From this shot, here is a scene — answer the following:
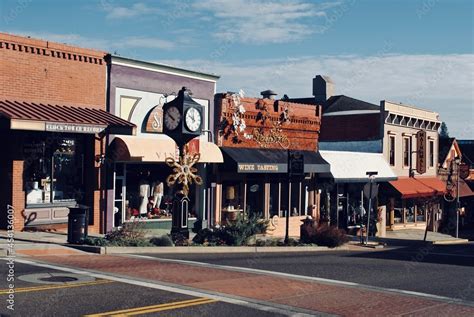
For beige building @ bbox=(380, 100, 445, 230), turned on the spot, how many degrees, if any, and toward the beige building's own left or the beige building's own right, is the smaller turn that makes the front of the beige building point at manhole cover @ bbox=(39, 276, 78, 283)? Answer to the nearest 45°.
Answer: approximately 45° to the beige building's own right

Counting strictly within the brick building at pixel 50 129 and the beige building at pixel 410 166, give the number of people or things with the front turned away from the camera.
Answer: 0

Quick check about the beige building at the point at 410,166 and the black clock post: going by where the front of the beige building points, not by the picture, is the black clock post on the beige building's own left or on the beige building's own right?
on the beige building's own right

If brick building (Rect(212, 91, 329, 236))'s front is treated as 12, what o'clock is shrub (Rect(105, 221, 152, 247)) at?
The shrub is roughly at 2 o'clock from the brick building.

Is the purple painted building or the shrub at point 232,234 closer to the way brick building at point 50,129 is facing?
the shrub

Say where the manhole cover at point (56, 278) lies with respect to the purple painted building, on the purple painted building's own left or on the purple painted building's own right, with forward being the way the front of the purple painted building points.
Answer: on the purple painted building's own right

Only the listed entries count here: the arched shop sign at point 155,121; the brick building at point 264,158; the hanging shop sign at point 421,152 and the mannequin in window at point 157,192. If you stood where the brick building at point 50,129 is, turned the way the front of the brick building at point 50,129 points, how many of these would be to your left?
4

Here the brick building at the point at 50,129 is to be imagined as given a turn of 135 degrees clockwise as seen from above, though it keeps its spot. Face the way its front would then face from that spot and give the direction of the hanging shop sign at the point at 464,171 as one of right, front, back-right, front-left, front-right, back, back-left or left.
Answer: back-right

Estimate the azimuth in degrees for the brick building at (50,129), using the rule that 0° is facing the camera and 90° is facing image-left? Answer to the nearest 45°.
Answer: approximately 315°

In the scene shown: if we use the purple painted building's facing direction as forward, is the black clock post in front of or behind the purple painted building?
in front

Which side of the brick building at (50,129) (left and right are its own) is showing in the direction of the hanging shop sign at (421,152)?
left

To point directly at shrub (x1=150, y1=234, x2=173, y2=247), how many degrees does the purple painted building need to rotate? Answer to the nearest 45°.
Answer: approximately 45° to its right

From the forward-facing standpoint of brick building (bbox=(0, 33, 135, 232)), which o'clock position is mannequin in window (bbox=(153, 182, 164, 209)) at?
The mannequin in window is roughly at 9 o'clock from the brick building.

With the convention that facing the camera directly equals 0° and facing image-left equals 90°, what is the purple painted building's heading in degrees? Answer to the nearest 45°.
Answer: approximately 315°
